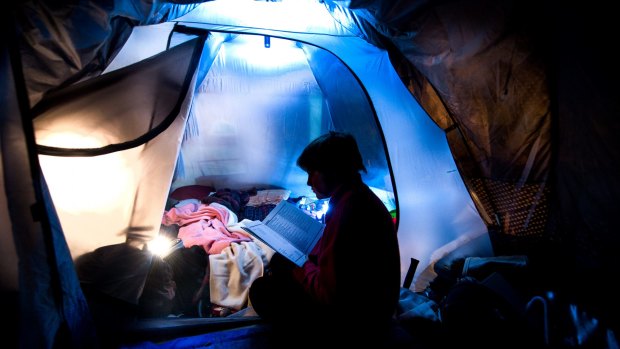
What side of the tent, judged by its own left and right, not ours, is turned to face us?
front
